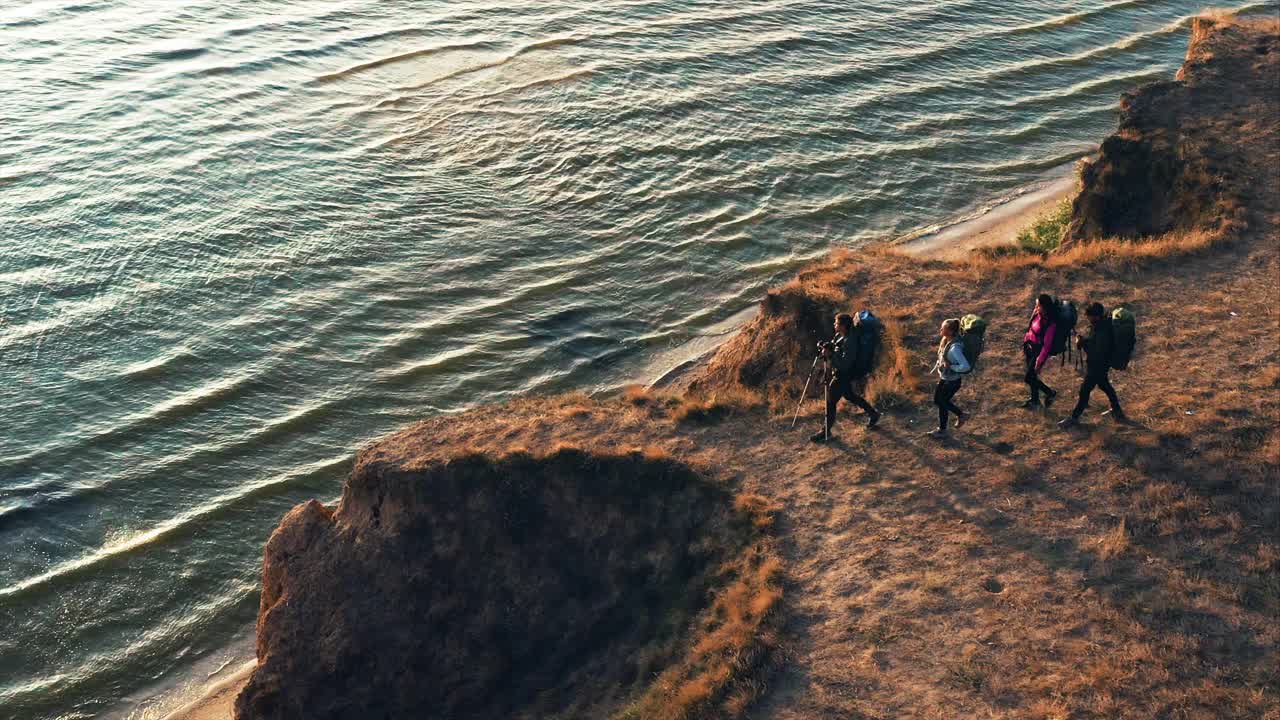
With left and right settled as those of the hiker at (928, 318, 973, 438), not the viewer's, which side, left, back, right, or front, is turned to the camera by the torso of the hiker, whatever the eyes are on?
left

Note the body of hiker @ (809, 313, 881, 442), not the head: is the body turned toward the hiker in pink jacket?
no

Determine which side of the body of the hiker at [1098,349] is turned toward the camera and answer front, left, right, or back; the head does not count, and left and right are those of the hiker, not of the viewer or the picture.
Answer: left

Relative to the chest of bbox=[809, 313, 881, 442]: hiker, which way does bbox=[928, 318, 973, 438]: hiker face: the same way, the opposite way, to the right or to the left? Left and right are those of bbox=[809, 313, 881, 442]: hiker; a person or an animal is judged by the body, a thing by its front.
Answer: the same way

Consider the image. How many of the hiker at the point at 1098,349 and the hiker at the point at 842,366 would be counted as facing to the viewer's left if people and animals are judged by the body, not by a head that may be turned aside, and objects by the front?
2

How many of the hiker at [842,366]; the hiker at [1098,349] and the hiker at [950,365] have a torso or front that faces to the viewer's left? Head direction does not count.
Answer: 3

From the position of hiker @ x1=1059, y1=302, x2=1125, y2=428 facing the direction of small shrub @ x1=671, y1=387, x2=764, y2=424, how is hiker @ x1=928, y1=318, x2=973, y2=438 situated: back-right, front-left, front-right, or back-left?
front-left

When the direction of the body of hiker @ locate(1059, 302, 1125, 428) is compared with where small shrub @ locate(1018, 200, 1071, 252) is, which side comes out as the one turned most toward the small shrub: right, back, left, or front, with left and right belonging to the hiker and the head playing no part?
right

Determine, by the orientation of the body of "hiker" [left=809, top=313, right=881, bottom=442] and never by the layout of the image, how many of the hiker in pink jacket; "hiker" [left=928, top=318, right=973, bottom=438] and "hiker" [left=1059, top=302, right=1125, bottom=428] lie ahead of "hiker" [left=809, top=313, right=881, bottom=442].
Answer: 0

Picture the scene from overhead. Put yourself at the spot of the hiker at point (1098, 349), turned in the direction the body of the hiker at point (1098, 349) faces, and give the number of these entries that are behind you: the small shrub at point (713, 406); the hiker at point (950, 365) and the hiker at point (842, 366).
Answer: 0

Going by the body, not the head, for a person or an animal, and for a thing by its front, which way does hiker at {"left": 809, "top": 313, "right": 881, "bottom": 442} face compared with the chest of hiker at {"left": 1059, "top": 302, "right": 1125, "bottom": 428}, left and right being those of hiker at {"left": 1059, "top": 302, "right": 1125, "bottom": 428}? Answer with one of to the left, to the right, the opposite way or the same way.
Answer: the same way

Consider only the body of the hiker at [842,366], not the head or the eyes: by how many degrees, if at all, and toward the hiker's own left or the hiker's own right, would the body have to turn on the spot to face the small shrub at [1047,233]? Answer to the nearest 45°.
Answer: approximately 90° to the hiker's own right

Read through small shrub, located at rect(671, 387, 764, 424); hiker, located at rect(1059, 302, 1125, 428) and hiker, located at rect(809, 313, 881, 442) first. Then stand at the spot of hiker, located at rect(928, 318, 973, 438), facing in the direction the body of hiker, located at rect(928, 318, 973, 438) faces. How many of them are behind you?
1

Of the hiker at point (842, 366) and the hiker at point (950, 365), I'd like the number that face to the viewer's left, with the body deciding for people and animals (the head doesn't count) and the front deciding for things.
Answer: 2

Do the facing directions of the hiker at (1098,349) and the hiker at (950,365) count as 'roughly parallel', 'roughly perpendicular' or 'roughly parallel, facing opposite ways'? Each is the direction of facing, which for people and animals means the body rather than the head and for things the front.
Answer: roughly parallel

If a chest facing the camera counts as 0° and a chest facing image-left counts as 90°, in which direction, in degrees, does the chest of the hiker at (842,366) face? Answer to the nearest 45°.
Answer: approximately 90°

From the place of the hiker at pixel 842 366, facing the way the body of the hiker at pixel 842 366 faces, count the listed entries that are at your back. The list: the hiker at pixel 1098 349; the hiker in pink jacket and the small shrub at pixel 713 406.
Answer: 2

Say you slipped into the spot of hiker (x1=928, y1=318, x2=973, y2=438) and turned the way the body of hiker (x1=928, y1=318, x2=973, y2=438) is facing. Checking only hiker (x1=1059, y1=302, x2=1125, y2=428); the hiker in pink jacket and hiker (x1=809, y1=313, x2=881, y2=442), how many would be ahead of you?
1
